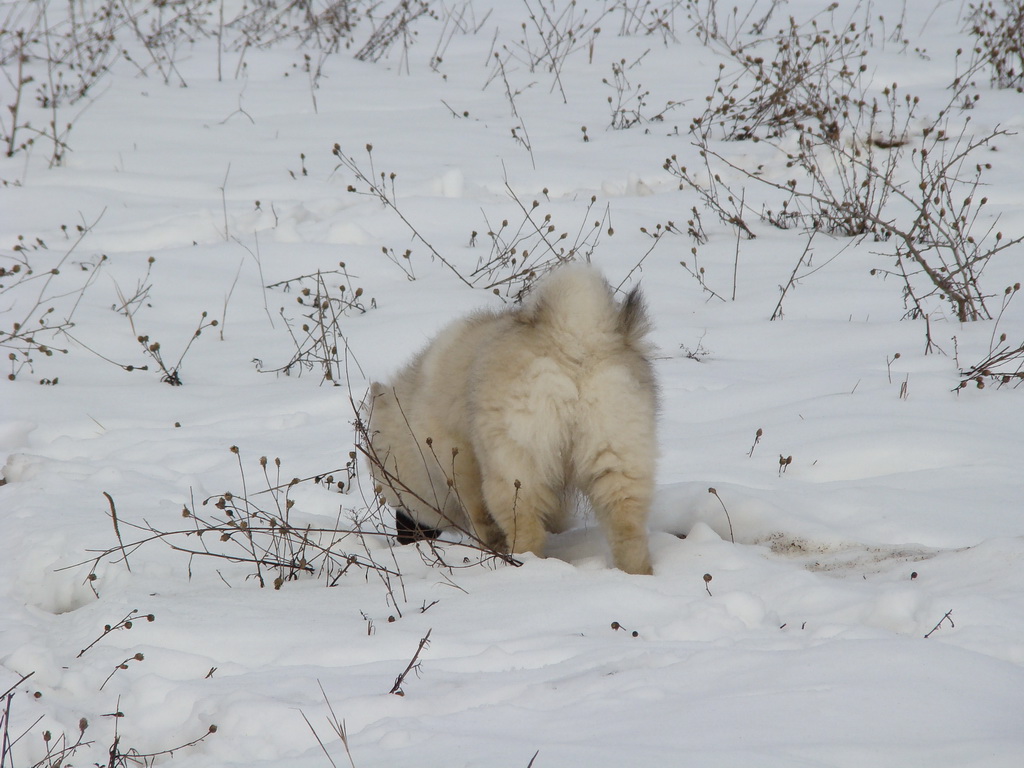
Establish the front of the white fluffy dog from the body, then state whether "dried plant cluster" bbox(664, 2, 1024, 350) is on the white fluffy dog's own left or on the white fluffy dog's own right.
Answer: on the white fluffy dog's own right

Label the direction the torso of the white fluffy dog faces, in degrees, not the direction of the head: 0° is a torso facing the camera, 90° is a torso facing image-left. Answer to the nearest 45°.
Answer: approximately 135°
